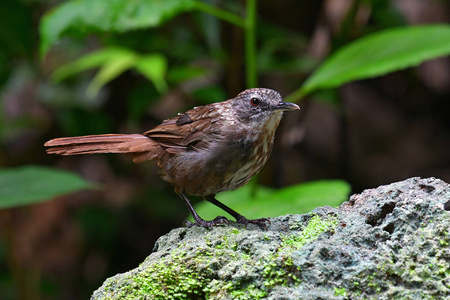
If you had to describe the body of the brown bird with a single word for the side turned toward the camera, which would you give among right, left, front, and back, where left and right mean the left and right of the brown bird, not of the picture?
right

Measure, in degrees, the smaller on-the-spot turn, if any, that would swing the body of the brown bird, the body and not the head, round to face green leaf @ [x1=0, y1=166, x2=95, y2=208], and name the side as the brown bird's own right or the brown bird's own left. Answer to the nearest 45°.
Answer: approximately 135° to the brown bird's own left

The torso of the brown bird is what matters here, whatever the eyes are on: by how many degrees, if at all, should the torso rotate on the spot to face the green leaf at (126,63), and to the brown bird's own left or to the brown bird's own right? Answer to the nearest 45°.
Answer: approximately 135° to the brown bird's own left

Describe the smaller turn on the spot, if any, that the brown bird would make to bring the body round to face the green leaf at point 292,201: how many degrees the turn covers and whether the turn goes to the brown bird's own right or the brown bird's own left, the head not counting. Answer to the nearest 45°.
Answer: approximately 45° to the brown bird's own left

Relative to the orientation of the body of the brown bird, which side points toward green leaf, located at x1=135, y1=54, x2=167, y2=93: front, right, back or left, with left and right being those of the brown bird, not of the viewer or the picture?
left
